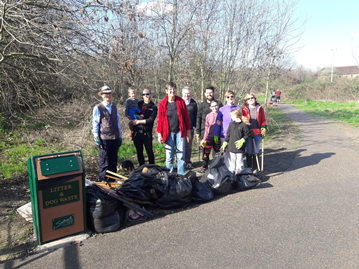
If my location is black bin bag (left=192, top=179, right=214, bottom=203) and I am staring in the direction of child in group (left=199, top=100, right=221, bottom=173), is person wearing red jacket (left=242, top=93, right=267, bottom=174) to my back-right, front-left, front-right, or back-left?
front-right

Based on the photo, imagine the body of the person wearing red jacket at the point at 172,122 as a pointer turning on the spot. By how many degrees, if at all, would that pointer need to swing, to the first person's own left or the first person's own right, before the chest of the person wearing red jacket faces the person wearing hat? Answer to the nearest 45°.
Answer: approximately 90° to the first person's own right

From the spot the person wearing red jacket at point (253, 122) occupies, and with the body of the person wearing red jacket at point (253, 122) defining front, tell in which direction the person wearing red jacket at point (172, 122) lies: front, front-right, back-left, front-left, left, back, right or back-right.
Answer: front-right

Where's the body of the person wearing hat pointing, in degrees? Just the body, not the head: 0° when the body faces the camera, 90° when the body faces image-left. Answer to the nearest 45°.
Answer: approximately 315°

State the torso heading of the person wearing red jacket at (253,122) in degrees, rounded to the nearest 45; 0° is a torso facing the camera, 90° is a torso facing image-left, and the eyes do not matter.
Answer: approximately 0°

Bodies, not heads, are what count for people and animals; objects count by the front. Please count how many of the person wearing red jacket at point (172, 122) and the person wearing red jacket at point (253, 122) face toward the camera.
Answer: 2

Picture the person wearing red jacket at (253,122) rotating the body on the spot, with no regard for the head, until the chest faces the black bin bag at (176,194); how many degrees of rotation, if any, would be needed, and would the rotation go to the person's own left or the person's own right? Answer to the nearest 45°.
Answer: approximately 45° to the person's own right

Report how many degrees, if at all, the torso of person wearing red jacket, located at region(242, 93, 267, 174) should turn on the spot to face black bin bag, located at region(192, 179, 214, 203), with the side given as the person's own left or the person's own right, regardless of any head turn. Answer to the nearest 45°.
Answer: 0° — they already face it

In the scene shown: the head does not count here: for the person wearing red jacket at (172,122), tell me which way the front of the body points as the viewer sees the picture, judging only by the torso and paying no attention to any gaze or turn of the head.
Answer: toward the camera

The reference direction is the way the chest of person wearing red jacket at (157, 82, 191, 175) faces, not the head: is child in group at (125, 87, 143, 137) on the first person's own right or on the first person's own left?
on the first person's own right

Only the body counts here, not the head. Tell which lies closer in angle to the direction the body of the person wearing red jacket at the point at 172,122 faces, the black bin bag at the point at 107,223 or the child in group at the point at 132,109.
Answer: the black bin bag
